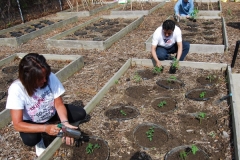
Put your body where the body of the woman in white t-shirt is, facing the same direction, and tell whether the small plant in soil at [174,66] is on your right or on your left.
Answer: on your left

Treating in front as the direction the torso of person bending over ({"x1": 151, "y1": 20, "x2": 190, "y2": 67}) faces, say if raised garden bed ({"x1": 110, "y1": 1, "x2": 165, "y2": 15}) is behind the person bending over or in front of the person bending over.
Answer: behind

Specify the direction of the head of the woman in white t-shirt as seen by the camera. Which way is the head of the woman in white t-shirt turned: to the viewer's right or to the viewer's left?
to the viewer's right

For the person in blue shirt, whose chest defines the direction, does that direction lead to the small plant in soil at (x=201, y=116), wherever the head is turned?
yes

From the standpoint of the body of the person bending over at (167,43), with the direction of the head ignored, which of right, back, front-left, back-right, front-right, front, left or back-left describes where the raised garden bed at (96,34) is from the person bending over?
back-right

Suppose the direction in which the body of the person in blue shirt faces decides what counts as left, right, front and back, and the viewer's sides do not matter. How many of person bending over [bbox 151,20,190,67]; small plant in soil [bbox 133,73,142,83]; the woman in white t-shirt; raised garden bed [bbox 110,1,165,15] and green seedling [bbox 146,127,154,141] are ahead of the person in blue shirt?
4

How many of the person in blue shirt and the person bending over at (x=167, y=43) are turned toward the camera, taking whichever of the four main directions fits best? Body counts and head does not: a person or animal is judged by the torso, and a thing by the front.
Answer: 2

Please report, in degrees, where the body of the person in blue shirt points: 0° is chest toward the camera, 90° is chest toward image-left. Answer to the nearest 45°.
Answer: approximately 0°

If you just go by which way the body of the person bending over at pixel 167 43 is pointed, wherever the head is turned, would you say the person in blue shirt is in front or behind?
behind

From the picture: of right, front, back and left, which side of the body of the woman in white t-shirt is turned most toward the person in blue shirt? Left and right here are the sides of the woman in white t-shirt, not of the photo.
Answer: left

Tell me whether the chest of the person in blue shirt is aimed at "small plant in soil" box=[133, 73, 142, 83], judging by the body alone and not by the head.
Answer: yes

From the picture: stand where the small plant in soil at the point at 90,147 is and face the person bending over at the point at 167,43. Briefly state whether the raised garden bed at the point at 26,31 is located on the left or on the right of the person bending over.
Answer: left
